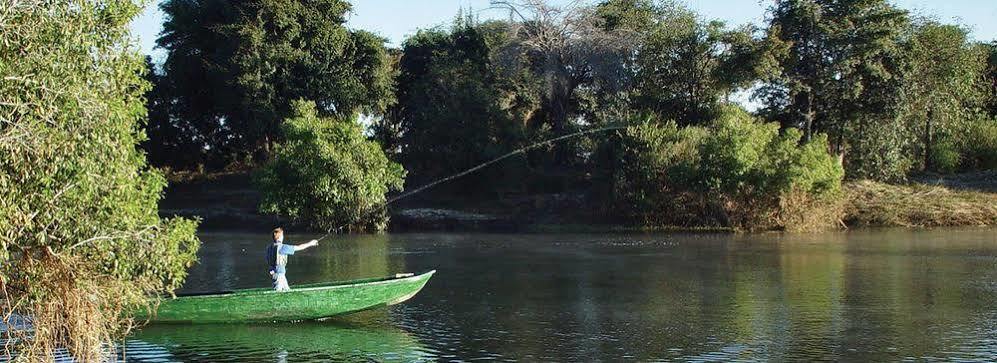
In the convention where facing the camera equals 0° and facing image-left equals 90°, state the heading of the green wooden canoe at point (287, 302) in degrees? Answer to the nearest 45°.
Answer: approximately 270°

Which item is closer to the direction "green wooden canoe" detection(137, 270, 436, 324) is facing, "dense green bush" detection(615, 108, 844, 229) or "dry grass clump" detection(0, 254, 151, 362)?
the dense green bush

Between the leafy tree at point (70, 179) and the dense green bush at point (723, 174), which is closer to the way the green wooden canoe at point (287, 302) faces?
the dense green bush

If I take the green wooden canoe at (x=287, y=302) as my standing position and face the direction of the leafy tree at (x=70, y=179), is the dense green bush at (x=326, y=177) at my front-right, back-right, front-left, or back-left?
back-right

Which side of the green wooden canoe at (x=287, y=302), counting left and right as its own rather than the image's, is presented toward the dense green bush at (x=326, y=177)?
left
